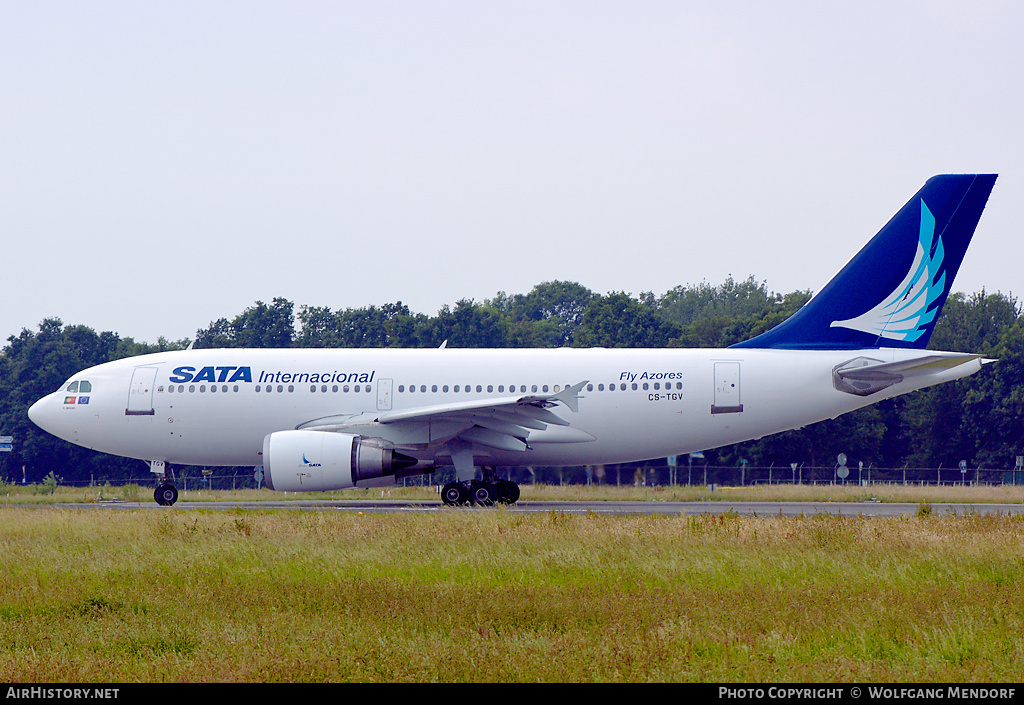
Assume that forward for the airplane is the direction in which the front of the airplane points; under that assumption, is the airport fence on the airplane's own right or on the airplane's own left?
on the airplane's own right

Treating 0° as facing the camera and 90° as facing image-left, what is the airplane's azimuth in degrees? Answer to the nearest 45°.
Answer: approximately 90°
